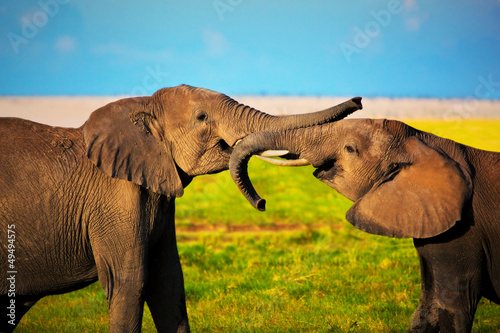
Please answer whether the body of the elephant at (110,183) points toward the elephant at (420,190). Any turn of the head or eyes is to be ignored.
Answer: yes

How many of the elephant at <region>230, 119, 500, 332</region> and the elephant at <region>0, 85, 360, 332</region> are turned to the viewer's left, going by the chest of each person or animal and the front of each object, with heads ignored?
1

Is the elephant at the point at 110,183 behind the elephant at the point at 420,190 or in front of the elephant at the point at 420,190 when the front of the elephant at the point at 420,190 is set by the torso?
in front

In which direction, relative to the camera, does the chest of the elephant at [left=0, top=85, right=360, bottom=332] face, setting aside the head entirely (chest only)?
to the viewer's right

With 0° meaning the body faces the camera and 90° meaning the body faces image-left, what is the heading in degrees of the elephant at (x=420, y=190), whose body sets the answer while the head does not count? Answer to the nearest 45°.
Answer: approximately 90°

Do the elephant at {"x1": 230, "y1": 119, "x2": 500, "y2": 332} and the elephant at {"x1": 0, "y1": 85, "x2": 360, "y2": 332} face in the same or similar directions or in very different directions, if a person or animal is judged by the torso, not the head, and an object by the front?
very different directions
